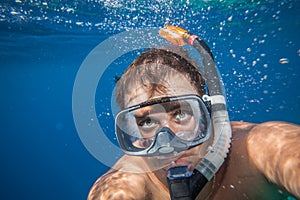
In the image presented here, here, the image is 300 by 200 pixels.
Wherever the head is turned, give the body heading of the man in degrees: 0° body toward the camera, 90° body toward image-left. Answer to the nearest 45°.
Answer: approximately 0°
